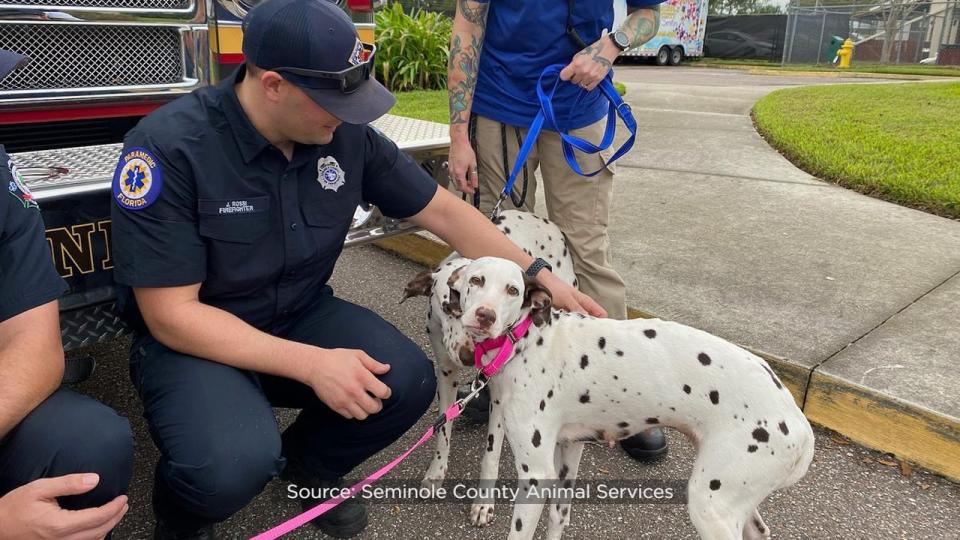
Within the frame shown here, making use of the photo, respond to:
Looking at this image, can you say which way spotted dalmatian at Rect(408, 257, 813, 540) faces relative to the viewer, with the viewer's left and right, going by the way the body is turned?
facing to the left of the viewer

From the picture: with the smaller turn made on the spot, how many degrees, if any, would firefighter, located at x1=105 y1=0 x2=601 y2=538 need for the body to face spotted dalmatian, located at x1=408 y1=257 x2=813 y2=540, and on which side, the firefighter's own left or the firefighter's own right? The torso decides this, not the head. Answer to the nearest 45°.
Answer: approximately 45° to the firefighter's own left

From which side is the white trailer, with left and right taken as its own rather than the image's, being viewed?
left

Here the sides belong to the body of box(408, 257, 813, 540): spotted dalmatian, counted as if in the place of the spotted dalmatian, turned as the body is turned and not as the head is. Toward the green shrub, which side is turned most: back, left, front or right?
right

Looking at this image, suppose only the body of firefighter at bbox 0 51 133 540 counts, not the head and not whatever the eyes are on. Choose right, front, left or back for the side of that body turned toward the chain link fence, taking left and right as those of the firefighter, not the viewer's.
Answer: left

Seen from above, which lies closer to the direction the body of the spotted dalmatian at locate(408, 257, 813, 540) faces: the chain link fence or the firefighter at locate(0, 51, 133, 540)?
the firefighter

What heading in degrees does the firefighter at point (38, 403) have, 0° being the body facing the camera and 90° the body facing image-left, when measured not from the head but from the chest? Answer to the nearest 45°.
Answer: approximately 315°

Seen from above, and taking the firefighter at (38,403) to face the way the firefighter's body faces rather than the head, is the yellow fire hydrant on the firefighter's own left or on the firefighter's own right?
on the firefighter's own left
